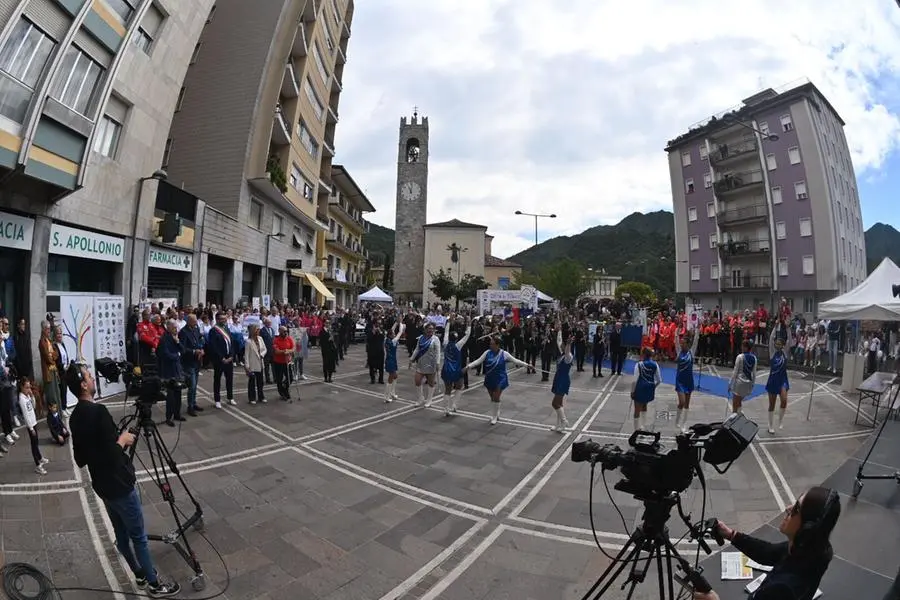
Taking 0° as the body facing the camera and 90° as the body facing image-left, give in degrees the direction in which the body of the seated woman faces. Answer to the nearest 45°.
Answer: approximately 90°

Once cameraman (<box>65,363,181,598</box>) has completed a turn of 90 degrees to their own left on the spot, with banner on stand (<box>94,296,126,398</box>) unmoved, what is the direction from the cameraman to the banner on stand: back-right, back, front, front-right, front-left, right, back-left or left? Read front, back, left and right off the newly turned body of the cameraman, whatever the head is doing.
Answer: front

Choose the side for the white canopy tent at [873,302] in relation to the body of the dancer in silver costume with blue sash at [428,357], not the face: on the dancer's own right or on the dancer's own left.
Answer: on the dancer's own left

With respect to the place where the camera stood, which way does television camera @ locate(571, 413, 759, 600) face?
facing to the left of the viewer

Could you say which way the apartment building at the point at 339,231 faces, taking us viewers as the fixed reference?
facing the viewer and to the right of the viewer

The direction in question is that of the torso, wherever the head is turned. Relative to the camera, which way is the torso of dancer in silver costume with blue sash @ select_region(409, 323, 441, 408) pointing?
toward the camera

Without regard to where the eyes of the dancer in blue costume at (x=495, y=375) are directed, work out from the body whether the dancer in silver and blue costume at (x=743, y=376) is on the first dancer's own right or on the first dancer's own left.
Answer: on the first dancer's own left

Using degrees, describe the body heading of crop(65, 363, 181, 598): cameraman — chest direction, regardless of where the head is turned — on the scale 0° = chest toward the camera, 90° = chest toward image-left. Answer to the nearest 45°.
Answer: approximately 270°

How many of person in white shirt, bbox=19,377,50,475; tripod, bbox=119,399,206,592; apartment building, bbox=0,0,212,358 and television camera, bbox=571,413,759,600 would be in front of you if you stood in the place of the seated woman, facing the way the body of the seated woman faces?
4

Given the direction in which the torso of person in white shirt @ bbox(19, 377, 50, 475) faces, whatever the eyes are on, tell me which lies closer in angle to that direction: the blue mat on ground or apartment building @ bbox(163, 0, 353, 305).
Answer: the blue mat on ground

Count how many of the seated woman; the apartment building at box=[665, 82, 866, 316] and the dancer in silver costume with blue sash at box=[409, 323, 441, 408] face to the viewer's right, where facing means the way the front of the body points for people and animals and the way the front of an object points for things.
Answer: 0
